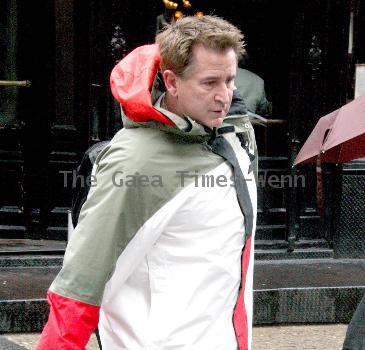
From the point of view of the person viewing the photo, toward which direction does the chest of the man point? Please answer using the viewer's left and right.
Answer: facing the viewer and to the right of the viewer

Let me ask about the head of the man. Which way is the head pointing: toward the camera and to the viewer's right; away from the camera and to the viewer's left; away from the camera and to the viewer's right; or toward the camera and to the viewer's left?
toward the camera and to the viewer's right
